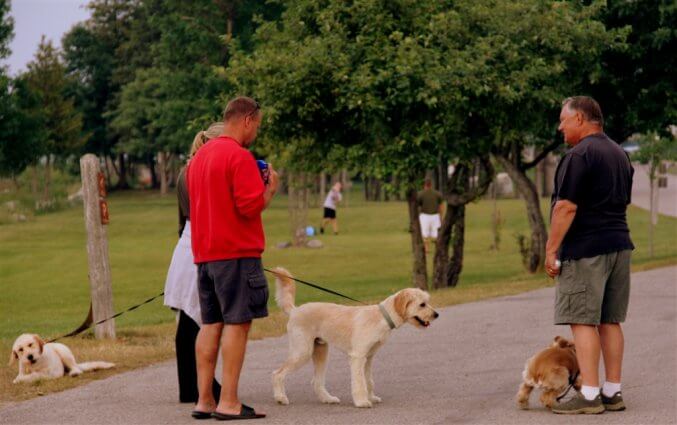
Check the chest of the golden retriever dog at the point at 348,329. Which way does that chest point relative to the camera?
to the viewer's right

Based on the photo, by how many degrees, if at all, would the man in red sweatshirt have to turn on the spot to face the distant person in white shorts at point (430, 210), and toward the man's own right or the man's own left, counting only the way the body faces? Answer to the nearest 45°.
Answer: approximately 45° to the man's own left

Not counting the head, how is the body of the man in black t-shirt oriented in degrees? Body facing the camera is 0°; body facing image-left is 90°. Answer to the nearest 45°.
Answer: approximately 135°

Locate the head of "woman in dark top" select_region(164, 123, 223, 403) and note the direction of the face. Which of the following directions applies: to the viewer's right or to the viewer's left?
to the viewer's right

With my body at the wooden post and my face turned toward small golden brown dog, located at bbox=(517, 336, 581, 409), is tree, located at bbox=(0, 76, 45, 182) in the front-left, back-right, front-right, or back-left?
back-left

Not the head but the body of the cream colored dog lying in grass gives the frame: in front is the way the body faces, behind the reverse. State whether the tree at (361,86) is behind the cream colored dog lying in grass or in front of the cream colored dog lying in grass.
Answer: behind

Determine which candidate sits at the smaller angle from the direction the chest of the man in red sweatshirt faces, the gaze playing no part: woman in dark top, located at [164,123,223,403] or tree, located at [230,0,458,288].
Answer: the tree

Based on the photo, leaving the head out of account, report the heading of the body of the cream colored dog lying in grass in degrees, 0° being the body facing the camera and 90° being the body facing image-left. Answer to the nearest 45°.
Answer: approximately 45°

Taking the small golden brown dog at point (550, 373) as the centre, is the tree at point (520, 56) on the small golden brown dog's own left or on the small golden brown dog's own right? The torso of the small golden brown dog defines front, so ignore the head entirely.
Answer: on the small golden brown dog's own left

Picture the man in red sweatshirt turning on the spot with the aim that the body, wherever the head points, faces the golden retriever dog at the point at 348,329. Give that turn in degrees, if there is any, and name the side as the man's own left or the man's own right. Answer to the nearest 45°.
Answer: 0° — they already face it

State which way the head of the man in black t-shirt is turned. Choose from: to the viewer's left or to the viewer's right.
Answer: to the viewer's left

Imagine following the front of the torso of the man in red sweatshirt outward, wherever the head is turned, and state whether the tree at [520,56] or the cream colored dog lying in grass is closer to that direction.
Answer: the tree
